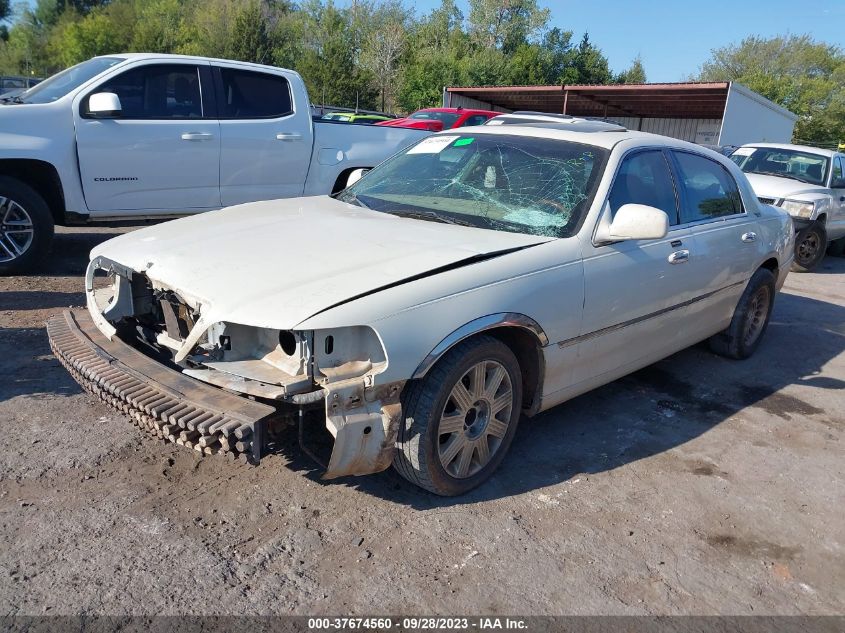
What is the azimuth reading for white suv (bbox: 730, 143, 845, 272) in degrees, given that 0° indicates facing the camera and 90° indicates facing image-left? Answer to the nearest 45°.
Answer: approximately 45°

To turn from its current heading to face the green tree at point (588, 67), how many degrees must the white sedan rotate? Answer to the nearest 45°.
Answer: approximately 135° to its right

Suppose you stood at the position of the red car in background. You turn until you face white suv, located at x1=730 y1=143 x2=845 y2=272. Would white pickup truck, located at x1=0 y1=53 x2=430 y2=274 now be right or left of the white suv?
right

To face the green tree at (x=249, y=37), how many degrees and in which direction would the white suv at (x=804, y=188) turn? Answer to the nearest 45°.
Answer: approximately 90° to its right

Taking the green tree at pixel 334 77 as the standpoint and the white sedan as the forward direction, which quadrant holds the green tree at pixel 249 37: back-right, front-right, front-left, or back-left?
back-right

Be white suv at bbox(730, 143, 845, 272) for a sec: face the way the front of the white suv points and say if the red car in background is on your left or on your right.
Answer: on your right

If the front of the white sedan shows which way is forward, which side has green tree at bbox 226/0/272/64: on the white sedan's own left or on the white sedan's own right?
on the white sedan's own right

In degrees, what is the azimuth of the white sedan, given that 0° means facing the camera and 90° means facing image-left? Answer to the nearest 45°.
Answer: approximately 45°

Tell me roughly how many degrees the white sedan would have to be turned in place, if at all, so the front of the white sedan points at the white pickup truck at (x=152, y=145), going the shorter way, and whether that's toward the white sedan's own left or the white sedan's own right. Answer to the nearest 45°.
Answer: approximately 90° to the white sedan's own right

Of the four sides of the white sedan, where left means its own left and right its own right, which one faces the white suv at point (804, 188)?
back
